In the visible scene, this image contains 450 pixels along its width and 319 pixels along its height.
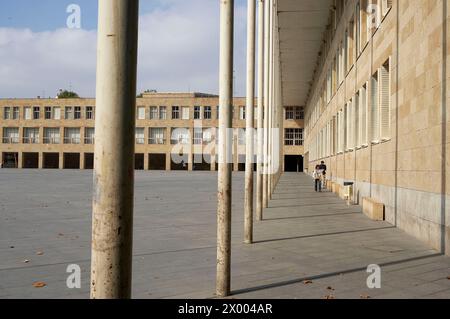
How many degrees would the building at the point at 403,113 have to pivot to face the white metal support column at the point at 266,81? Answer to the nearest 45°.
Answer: approximately 45° to its right

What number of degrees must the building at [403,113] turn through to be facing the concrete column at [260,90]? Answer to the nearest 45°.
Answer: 0° — it already faces it

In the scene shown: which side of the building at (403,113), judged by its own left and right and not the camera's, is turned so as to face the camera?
left

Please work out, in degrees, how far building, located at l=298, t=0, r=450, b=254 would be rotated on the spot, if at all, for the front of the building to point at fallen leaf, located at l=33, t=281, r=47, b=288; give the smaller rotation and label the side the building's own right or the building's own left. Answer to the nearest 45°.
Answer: approximately 45° to the building's own left

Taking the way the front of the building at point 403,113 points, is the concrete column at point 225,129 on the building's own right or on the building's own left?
on the building's own left
